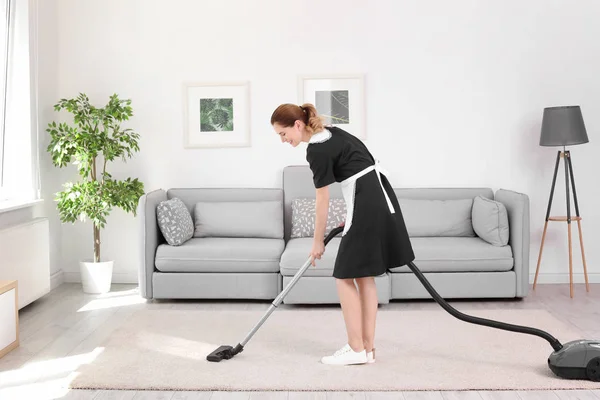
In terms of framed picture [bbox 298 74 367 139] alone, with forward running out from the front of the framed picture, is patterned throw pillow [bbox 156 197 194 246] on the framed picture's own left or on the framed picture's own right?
on the framed picture's own right

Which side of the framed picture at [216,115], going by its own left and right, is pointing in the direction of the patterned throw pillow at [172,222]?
front

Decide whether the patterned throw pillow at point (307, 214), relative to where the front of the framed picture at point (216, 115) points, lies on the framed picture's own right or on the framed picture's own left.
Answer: on the framed picture's own left

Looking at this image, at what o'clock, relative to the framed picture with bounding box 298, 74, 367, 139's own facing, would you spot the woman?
The woman is roughly at 12 o'clock from the framed picture.

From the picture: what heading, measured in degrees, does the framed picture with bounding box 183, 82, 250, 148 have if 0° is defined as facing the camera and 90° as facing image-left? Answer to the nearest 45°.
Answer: approximately 0°

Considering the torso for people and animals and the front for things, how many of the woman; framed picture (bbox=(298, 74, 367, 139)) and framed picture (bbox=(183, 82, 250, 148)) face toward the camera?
2

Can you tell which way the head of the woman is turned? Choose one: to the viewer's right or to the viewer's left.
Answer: to the viewer's left

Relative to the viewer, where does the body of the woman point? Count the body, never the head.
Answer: to the viewer's left

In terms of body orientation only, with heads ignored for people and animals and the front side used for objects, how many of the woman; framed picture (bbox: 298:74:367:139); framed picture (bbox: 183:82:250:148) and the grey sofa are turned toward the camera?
3
